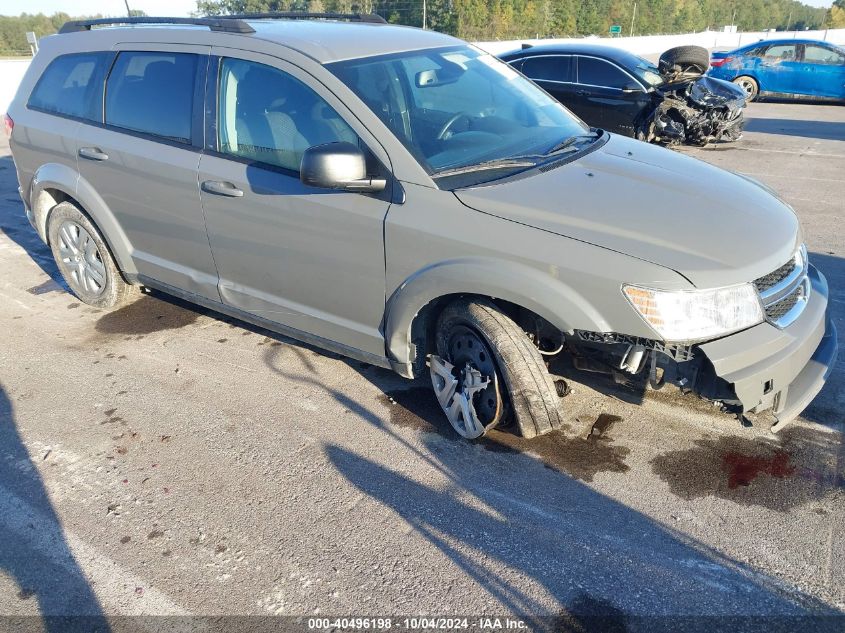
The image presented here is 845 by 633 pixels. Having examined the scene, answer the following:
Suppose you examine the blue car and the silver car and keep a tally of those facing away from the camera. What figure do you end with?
0

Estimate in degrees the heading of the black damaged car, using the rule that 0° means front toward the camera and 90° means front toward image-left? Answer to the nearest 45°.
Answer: approximately 315°

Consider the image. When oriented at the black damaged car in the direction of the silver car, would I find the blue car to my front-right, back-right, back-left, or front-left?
back-left

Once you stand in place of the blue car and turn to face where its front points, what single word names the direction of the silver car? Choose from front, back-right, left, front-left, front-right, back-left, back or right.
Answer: right

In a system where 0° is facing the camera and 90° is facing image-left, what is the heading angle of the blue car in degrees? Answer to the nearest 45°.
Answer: approximately 270°

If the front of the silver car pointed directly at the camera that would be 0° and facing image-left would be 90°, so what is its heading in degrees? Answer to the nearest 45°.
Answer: approximately 315°

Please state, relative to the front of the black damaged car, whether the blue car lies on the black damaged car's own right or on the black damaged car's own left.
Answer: on the black damaged car's own left

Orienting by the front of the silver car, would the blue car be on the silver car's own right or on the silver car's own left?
on the silver car's own left

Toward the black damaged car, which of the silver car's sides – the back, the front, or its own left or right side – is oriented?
left
